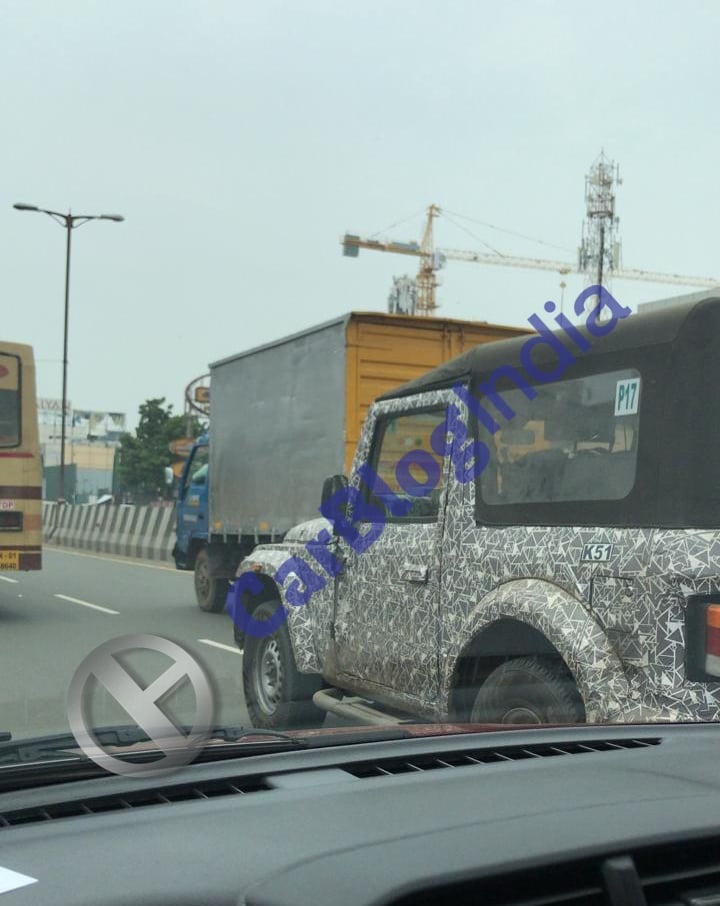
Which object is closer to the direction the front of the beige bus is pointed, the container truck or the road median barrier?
the road median barrier

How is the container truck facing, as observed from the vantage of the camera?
facing away from the viewer and to the left of the viewer

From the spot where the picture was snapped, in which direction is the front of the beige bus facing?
facing away from the viewer

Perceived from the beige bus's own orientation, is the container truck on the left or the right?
on its right

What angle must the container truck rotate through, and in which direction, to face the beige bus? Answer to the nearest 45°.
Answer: approximately 45° to its left

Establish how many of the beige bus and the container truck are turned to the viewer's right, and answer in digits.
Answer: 0

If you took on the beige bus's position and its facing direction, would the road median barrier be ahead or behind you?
ahead
